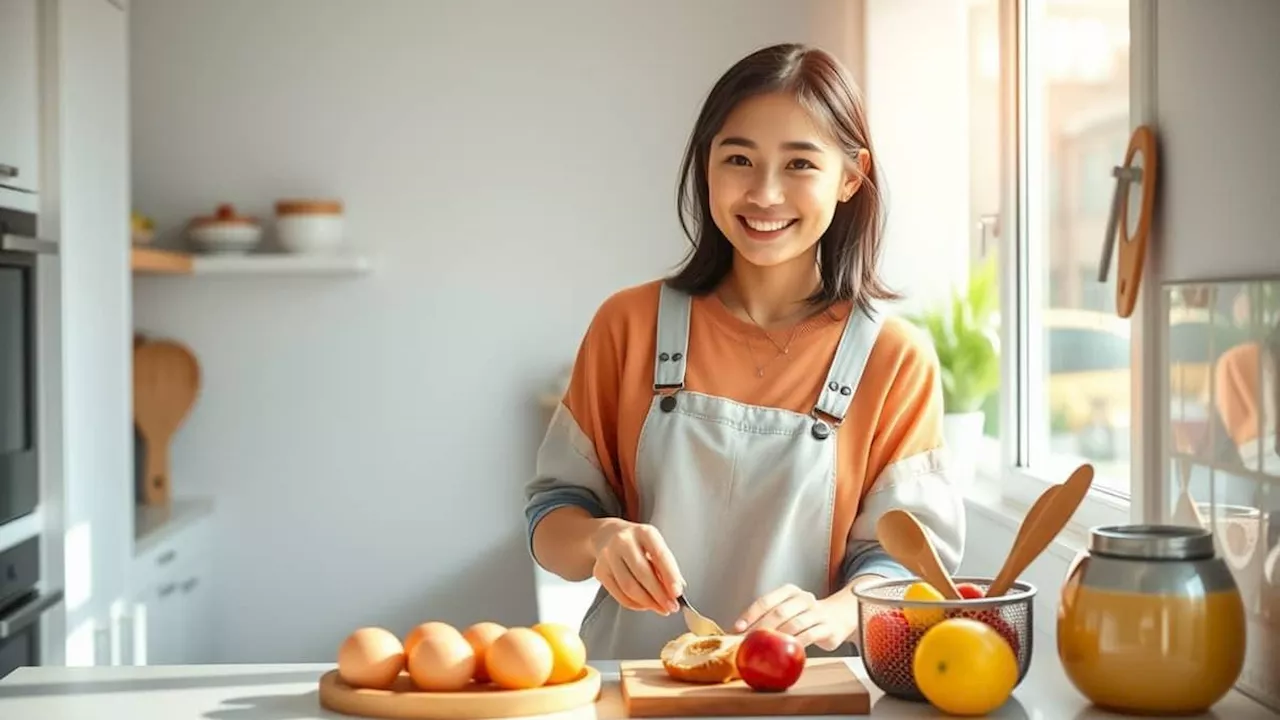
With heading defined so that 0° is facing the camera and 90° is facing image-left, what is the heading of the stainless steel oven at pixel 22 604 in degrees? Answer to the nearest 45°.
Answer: approximately 315°

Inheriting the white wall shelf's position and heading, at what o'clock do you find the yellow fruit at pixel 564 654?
The yellow fruit is roughly at 12 o'clock from the white wall shelf.

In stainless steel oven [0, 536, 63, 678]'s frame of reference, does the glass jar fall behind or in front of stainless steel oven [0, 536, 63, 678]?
in front

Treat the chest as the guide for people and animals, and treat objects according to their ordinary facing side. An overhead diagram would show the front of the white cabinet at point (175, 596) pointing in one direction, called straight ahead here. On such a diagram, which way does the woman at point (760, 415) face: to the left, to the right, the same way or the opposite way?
to the right

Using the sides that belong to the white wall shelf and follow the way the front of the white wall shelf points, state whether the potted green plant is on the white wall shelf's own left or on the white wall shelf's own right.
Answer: on the white wall shelf's own left

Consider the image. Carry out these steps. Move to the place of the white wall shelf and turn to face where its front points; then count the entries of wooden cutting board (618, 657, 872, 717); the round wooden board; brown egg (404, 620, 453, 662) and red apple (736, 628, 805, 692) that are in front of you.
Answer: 4

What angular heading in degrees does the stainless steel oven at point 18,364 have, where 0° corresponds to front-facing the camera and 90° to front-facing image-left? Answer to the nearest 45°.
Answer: approximately 315°

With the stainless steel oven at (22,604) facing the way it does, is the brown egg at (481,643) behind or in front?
in front
